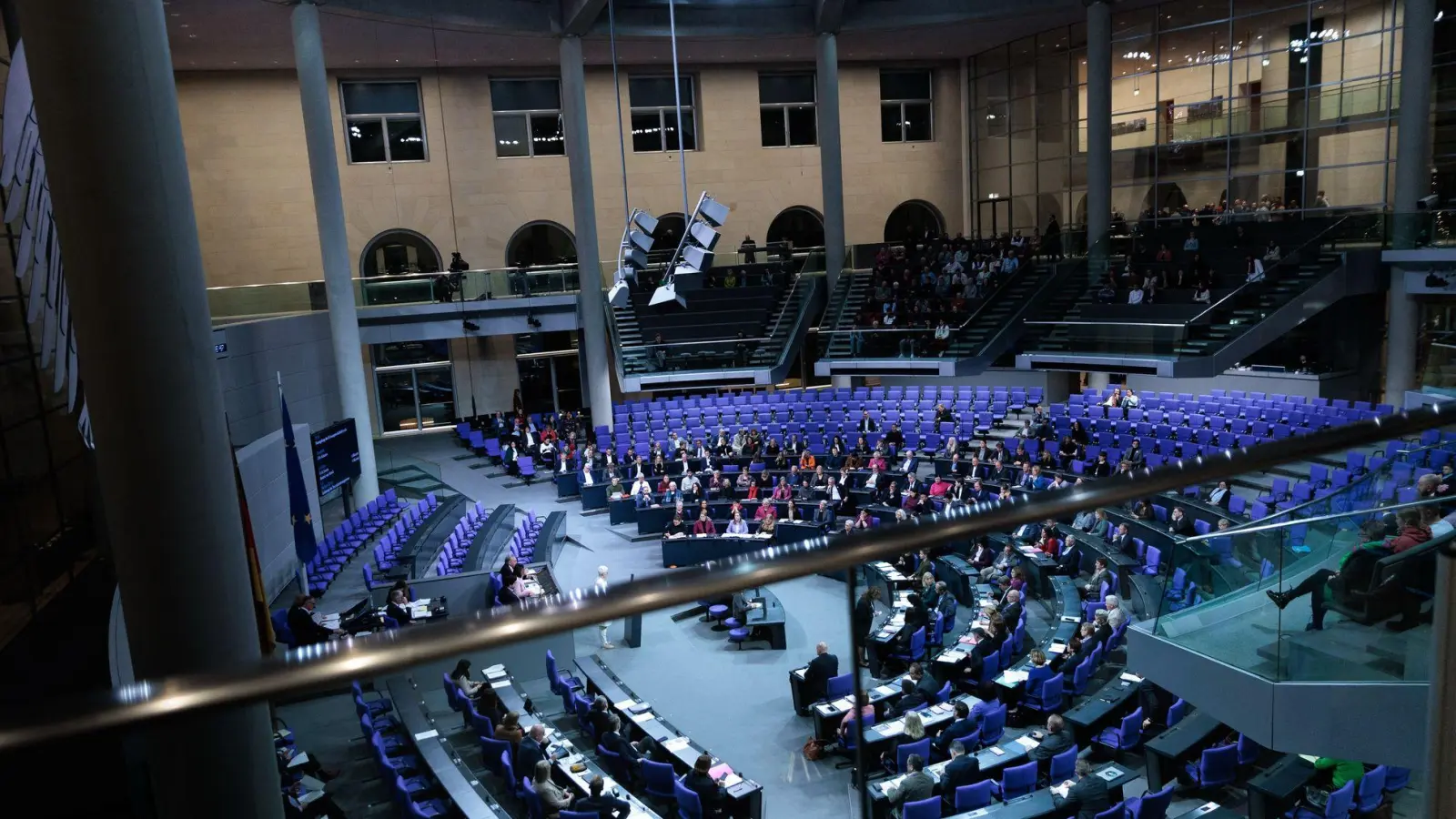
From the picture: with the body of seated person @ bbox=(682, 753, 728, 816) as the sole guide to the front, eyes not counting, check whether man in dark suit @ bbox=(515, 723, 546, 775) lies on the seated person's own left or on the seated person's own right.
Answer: on the seated person's own left

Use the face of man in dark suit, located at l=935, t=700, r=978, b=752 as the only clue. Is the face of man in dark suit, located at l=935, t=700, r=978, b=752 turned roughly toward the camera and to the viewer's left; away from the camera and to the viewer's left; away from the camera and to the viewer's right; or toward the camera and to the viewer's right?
away from the camera and to the viewer's left

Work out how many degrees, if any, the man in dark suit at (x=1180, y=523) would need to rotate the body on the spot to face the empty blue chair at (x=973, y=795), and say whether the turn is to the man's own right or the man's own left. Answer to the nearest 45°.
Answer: approximately 45° to the man's own left

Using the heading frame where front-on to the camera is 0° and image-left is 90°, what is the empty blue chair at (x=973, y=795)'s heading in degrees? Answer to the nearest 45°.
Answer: approximately 135°

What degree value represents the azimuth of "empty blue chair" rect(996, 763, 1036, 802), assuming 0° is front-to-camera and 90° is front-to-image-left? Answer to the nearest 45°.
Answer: approximately 135°

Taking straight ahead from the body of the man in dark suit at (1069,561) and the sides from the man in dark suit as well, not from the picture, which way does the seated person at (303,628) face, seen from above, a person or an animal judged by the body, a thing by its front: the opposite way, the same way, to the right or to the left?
the opposite way
